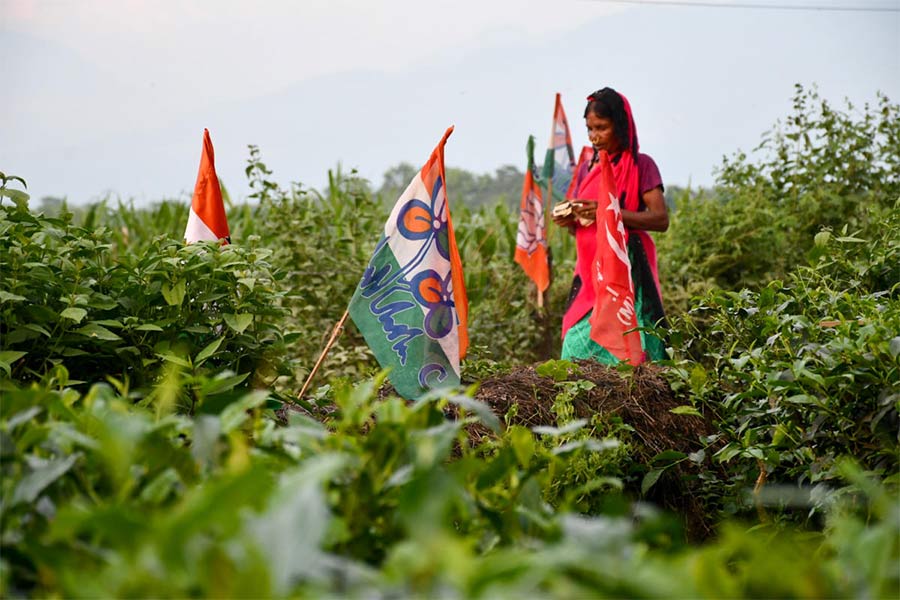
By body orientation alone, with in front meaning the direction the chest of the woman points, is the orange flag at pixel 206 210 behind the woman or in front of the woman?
in front

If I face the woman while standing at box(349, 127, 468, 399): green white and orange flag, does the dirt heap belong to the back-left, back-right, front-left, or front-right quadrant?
front-right

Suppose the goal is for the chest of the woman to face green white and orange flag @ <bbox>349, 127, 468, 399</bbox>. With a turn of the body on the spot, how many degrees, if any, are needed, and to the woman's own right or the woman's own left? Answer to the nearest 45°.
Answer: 0° — they already face it

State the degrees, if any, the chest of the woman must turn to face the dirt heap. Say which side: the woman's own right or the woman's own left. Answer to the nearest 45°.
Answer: approximately 45° to the woman's own left

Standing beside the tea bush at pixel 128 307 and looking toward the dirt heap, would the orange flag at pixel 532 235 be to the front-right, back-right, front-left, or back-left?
front-left

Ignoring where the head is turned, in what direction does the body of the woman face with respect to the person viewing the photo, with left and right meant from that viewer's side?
facing the viewer and to the left of the viewer

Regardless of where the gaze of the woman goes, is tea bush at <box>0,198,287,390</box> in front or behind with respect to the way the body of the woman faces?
in front

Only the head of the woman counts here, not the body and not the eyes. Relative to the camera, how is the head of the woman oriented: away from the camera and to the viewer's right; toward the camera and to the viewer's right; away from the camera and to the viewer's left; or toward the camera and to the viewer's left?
toward the camera and to the viewer's left

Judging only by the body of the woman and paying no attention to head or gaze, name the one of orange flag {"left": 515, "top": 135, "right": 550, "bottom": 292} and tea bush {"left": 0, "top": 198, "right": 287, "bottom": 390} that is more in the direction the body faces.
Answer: the tea bush

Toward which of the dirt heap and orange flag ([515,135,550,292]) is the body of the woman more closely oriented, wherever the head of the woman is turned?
the dirt heap

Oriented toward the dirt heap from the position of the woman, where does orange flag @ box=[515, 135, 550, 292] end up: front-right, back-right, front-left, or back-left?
back-right

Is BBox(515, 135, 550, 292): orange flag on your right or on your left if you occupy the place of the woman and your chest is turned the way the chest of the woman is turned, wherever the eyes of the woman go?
on your right

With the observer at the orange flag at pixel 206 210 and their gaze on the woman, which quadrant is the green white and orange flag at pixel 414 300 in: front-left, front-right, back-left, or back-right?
front-right

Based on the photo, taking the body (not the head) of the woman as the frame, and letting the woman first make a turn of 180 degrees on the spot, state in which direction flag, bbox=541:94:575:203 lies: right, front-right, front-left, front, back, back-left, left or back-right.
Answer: front-left

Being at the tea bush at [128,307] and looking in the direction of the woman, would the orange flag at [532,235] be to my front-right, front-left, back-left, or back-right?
front-left
